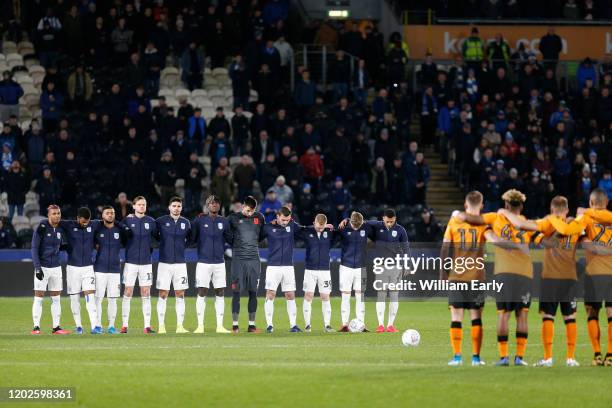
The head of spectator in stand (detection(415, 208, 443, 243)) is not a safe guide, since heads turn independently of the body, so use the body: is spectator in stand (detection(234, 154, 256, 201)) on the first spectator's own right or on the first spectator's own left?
on the first spectator's own right

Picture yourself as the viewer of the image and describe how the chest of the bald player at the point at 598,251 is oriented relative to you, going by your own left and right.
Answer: facing away from the viewer

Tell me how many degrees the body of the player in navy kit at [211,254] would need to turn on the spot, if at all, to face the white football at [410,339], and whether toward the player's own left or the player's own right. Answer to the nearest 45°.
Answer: approximately 45° to the player's own left

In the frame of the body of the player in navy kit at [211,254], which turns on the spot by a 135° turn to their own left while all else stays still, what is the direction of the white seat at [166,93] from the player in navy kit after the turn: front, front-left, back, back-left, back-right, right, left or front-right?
front-left

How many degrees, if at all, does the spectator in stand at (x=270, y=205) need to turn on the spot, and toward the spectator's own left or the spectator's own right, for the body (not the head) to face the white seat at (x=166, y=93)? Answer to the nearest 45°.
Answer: approximately 135° to the spectator's own right

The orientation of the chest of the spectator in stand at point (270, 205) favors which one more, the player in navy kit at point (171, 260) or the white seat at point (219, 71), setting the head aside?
the player in navy kit

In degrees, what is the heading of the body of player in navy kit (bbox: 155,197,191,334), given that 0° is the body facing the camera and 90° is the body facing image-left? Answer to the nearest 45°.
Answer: approximately 0°

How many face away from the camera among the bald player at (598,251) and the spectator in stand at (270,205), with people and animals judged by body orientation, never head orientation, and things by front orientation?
1

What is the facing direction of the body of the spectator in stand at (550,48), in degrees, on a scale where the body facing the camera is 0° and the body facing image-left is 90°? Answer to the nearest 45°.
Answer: approximately 0°

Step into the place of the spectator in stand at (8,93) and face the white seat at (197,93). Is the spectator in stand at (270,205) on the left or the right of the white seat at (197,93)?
right

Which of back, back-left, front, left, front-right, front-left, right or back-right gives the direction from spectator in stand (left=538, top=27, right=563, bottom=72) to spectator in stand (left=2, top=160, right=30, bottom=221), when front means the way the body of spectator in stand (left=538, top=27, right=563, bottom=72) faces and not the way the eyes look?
front-right
